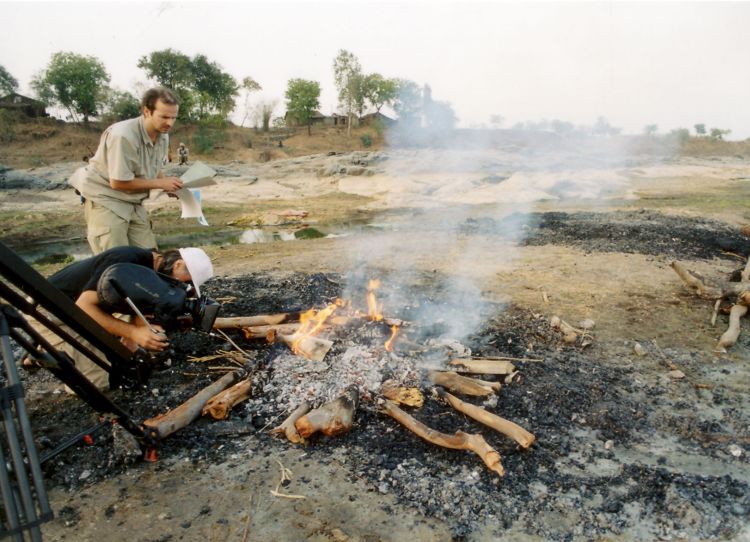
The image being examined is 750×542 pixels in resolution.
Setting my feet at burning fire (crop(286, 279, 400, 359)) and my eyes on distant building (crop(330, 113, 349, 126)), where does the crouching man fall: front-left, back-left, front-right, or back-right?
back-left

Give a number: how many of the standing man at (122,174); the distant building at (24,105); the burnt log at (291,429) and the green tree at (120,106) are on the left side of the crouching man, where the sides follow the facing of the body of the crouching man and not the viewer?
3

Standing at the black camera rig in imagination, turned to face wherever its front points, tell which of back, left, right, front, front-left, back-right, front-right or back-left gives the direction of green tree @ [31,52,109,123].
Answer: left

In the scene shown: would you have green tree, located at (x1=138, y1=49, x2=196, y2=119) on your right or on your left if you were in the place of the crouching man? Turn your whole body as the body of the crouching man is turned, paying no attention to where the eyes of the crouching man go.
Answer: on your left

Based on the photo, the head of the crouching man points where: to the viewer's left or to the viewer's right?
to the viewer's right

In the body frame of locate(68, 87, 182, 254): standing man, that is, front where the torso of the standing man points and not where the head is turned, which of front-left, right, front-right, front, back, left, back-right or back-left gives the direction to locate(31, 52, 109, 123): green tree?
back-left

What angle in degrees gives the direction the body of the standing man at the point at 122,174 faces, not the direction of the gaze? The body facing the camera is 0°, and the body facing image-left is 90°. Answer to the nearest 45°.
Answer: approximately 315°

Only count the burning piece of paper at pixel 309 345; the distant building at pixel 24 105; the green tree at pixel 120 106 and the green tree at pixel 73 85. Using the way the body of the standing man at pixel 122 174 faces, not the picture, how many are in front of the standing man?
1

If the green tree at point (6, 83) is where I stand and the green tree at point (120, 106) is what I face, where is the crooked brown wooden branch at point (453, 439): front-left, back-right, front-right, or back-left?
front-right

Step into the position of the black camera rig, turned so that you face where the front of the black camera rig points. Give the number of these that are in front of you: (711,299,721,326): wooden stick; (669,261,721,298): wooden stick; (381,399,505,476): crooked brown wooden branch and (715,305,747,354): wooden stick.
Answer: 4

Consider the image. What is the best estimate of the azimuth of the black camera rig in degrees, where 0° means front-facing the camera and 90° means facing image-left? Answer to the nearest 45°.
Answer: approximately 270°

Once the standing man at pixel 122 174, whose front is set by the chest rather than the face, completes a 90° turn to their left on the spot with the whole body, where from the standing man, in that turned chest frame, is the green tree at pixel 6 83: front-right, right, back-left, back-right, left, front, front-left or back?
front-left

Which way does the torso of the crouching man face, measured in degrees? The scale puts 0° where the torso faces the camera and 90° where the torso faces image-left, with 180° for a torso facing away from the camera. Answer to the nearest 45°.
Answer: approximately 270°

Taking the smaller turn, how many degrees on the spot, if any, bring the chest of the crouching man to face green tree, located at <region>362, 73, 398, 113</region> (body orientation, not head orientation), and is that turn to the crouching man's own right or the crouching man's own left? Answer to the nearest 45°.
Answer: approximately 45° to the crouching man's own left
